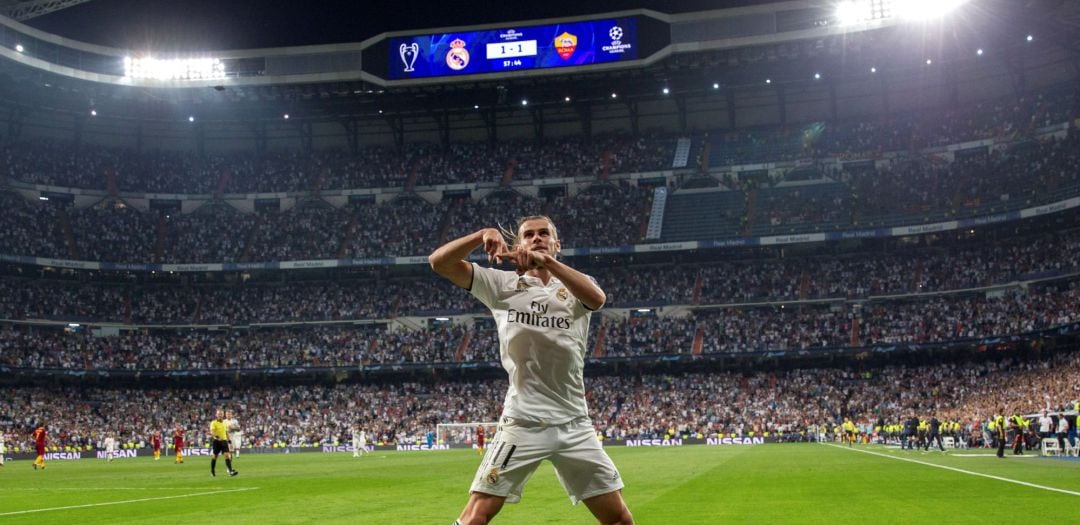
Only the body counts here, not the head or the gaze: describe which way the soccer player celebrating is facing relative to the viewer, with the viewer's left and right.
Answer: facing the viewer

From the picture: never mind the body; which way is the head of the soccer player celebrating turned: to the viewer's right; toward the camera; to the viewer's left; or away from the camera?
toward the camera
